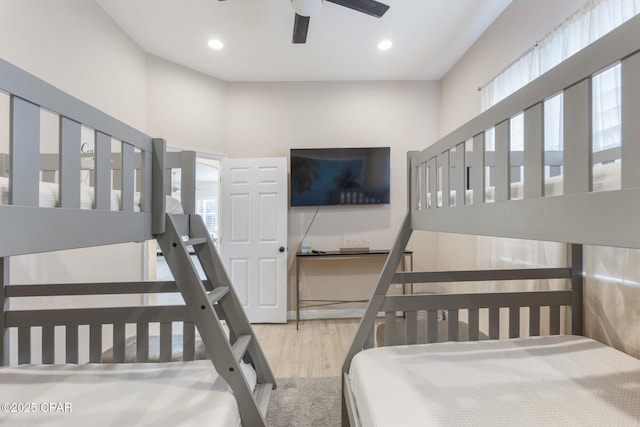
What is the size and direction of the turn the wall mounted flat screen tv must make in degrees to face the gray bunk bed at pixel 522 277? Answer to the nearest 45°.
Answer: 0° — it already faces it

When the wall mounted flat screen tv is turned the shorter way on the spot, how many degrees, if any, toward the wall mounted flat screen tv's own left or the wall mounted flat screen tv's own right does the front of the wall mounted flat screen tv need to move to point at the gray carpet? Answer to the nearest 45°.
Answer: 0° — it already faces it

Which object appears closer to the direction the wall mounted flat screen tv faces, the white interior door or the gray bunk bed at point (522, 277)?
the gray bunk bed

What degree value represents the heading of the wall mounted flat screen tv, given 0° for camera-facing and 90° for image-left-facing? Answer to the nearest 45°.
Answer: approximately 0°

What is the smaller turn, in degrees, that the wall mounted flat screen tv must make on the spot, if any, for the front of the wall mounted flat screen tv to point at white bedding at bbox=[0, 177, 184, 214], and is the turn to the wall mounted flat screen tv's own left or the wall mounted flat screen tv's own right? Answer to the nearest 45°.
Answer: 0° — it already faces it
